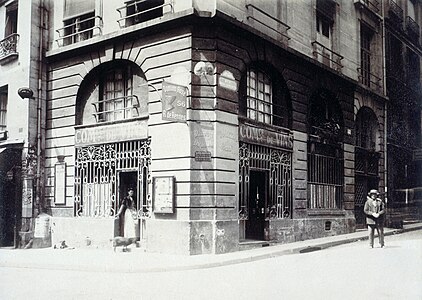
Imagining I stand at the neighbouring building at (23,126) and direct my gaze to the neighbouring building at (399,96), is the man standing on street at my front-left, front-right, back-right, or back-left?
front-right

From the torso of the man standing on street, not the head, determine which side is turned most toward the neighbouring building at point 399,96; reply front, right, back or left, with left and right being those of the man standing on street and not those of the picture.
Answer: back

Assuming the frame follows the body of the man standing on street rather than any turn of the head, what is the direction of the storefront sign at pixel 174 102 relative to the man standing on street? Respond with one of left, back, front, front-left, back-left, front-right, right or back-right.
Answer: front-right

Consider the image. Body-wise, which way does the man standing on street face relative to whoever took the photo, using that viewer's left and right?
facing the viewer
